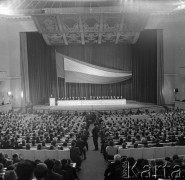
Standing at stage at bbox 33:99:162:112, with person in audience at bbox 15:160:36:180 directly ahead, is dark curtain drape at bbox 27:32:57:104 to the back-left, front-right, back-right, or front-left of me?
back-right

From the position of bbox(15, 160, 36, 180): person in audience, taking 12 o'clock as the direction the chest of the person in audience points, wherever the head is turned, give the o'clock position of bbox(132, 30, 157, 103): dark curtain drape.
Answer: The dark curtain drape is roughly at 1 o'clock from the person in audience.

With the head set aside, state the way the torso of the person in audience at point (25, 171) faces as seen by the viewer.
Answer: away from the camera

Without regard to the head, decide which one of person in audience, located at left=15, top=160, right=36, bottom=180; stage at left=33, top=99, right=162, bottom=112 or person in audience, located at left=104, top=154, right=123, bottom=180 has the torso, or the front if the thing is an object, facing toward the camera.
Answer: the stage

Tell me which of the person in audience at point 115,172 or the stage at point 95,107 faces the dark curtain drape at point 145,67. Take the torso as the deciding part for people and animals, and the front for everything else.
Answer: the person in audience

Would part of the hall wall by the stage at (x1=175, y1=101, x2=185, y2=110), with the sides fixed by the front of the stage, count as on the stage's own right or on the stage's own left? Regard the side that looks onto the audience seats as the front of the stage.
on the stage's own left

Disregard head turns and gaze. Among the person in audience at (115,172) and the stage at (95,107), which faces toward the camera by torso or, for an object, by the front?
the stage

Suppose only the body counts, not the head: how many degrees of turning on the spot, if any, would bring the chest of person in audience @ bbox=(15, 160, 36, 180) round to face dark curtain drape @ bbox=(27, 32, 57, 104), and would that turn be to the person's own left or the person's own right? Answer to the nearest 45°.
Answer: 0° — they already face it

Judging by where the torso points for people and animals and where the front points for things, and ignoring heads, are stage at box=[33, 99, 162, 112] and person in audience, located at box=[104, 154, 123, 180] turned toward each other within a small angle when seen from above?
yes

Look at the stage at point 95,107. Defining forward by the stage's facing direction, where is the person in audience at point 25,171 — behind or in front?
in front

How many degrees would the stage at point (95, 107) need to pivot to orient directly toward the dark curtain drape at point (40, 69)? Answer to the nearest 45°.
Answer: approximately 135° to its right

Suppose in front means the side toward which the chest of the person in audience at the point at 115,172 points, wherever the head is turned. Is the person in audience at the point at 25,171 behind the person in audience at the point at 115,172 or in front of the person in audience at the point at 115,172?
behind

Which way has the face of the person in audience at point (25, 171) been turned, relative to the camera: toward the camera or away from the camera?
away from the camera

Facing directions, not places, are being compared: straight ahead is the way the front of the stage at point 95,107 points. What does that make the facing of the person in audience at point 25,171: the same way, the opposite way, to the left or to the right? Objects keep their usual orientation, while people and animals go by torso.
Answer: the opposite way

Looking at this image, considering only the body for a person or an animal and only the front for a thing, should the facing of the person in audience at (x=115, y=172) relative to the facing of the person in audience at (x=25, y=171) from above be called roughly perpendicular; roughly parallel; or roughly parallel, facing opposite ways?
roughly parallel

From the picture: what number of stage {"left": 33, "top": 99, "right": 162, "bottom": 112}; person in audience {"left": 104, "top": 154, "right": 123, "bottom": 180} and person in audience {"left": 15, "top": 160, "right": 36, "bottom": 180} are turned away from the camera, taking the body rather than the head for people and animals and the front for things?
2

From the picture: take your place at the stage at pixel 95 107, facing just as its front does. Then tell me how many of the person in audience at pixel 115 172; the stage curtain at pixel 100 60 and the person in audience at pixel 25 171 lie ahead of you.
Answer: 2

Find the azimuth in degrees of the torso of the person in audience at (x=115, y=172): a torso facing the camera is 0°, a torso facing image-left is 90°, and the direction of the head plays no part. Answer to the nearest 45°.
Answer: approximately 180°

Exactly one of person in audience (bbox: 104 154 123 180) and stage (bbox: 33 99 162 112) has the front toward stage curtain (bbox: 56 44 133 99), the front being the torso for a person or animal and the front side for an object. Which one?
the person in audience
